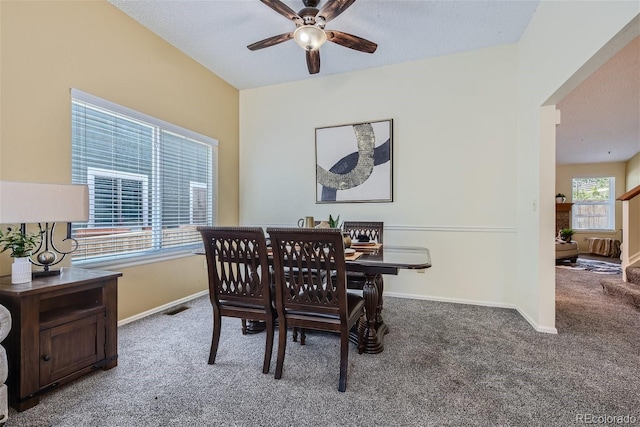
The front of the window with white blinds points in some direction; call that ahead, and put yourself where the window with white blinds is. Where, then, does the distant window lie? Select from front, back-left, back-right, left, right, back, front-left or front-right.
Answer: front-left

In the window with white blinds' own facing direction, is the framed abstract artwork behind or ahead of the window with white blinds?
ahead

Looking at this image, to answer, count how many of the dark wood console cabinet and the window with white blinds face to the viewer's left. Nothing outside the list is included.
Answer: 0

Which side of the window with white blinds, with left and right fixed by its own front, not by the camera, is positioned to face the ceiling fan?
front

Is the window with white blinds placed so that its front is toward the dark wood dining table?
yes

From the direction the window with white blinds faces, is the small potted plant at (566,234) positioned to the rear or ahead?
ahead

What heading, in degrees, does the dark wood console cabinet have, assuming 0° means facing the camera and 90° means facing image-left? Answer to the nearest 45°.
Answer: approximately 315°

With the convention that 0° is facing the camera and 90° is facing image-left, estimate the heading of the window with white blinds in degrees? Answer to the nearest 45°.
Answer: approximately 315°

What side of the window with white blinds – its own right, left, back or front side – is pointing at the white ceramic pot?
right
